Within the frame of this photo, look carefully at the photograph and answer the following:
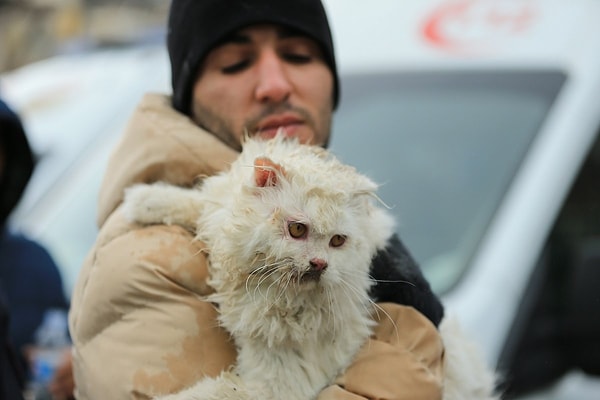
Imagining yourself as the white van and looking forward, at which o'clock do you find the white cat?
The white cat is roughly at 11 o'clock from the white van.

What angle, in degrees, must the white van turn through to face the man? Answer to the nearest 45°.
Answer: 0° — it already faces them

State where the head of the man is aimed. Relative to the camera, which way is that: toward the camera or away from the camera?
toward the camera
